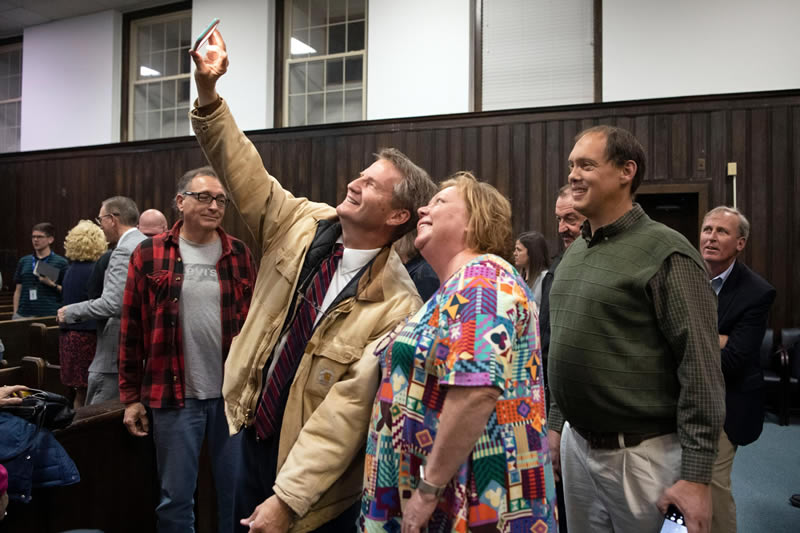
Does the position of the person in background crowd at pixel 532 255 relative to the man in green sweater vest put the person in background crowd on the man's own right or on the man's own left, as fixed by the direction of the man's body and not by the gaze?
on the man's own right

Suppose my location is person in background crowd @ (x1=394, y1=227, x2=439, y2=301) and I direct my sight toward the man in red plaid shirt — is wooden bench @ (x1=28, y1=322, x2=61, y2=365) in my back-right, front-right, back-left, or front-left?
front-right

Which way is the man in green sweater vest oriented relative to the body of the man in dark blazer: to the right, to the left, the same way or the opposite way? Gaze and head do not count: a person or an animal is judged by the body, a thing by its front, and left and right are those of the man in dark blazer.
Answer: the same way

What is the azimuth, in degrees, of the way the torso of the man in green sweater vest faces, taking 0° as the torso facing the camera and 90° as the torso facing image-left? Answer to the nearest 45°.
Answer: approximately 45°

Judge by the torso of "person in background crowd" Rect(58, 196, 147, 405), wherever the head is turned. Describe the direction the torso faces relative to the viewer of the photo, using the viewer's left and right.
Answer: facing to the left of the viewer

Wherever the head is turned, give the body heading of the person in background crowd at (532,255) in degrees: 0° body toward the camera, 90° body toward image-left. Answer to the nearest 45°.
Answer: approximately 45°

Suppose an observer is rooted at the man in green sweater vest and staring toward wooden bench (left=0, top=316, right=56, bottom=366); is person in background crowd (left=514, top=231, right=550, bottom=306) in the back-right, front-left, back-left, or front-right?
front-right

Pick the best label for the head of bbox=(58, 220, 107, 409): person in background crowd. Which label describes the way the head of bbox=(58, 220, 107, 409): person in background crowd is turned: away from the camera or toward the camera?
away from the camera

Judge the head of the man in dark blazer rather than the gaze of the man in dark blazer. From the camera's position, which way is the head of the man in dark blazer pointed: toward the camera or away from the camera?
toward the camera

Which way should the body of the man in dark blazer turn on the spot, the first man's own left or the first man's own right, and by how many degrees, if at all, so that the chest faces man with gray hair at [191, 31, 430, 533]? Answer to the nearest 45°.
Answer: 0° — they already face them

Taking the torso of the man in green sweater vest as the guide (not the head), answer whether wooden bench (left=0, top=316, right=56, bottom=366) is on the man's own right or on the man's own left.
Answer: on the man's own right
